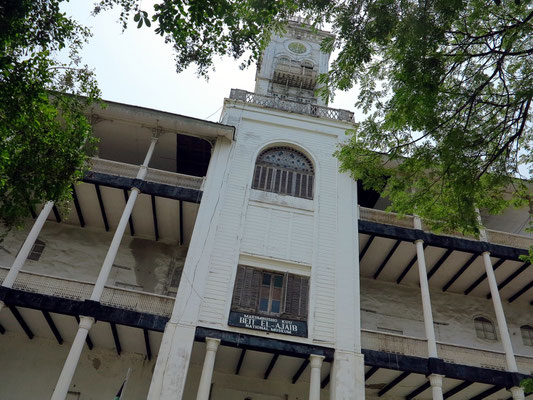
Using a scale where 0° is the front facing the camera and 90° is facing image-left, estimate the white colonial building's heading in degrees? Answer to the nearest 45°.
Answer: approximately 0°

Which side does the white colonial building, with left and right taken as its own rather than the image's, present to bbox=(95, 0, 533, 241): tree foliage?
front
